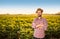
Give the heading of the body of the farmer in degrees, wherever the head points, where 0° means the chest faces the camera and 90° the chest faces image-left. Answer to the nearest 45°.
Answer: approximately 0°
